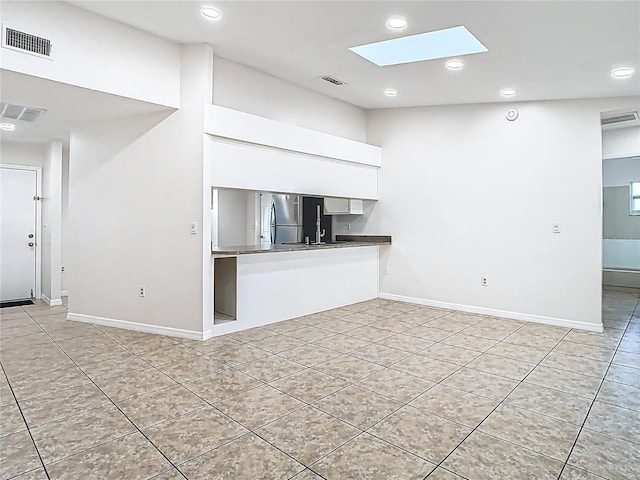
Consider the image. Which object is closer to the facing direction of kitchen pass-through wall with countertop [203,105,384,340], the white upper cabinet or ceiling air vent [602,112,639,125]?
the ceiling air vent

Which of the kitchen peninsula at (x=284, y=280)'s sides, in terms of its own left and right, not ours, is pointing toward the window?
left

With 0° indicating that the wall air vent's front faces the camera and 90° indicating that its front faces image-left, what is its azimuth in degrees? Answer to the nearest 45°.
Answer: approximately 315°

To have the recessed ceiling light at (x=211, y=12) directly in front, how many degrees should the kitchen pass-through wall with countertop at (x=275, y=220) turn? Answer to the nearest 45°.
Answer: approximately 45° to its right

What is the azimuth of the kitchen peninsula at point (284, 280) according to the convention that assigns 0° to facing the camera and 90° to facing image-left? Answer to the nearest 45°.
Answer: approximately 315°

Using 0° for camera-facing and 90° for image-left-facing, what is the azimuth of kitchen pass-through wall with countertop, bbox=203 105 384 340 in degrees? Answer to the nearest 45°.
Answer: approximately 315°

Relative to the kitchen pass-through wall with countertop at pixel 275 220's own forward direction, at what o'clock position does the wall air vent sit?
The wall air vent is roughly at 3 o'clock from the kitchen pass-through wall with countertop.

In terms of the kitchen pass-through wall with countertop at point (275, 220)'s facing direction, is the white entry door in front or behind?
behind

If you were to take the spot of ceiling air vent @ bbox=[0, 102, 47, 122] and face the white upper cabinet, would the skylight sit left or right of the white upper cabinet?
right

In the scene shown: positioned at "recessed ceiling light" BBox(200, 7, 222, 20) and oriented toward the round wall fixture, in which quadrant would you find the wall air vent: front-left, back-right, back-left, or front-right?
back-left
